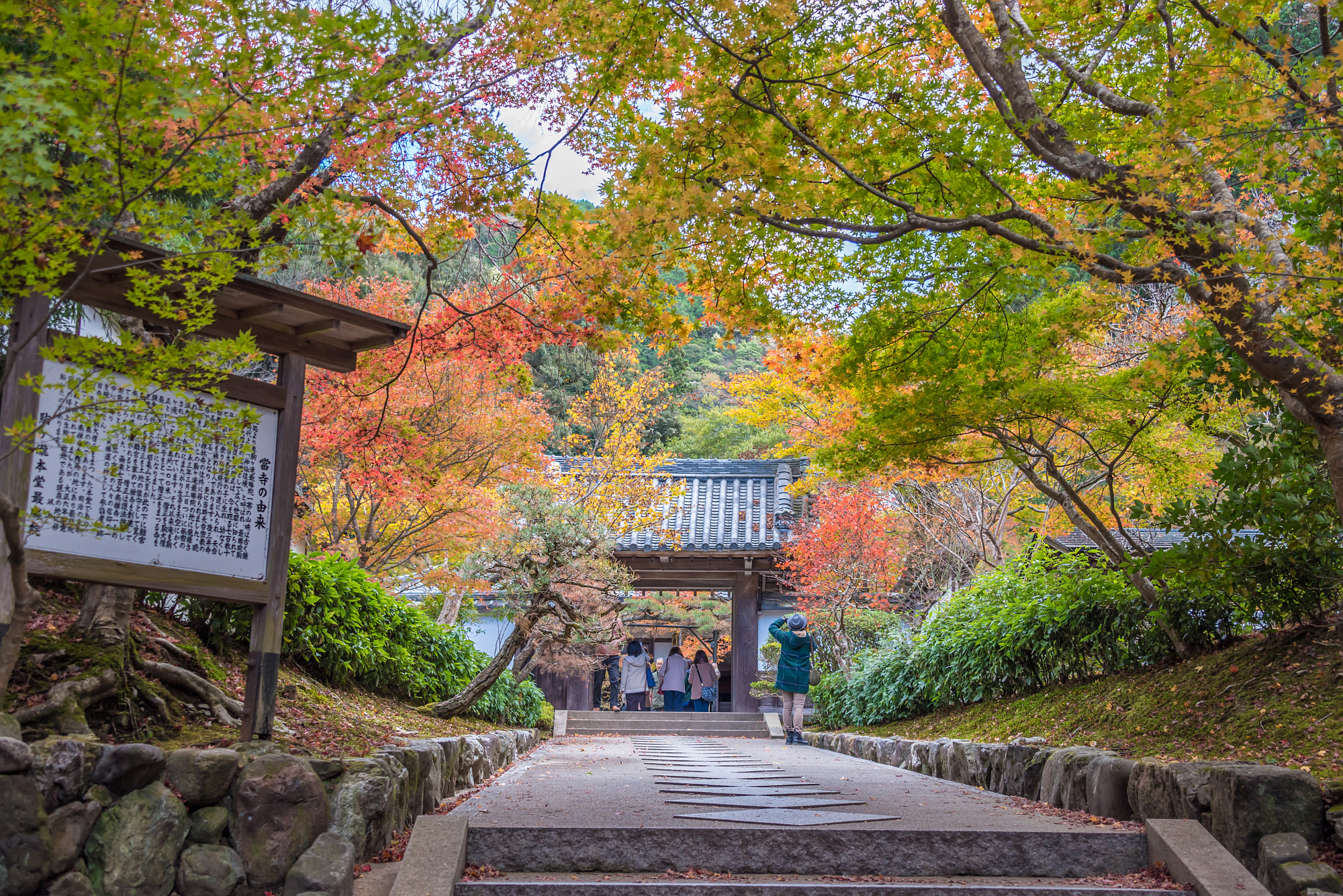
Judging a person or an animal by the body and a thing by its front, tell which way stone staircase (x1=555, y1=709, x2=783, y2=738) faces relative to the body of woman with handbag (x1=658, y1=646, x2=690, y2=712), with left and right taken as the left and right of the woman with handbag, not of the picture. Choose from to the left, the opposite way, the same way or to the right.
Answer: the opposite way

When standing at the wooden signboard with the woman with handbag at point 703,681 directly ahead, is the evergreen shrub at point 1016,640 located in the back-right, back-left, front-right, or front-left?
front-right

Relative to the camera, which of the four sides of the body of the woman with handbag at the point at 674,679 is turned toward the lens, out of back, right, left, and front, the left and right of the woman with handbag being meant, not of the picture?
back

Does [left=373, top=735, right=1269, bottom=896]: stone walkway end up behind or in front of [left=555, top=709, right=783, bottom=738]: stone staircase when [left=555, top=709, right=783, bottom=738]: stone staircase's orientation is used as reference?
in front

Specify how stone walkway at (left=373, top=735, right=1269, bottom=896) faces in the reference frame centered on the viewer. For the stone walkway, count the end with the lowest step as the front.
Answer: facing the viewer

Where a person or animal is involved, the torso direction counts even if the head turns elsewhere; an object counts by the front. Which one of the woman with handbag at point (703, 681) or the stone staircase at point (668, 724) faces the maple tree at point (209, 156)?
the stone staircase

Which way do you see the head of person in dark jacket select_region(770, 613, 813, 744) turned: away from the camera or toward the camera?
away from the camera

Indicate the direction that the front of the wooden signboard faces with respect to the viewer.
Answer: facing the viewer and to the right of the viewer

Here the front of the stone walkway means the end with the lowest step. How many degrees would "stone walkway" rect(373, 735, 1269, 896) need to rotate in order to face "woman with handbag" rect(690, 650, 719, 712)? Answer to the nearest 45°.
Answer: approximately 180°

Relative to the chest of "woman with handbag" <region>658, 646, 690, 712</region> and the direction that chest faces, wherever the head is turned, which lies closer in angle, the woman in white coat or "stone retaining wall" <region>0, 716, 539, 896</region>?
the woman in white coat

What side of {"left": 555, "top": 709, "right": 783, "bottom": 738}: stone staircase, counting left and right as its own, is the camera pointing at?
front

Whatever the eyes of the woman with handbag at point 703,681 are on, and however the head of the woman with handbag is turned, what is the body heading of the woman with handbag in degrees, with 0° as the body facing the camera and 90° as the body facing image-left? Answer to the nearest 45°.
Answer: approximately 180°

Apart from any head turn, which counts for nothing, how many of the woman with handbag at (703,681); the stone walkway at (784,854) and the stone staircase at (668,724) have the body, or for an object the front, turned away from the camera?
1
